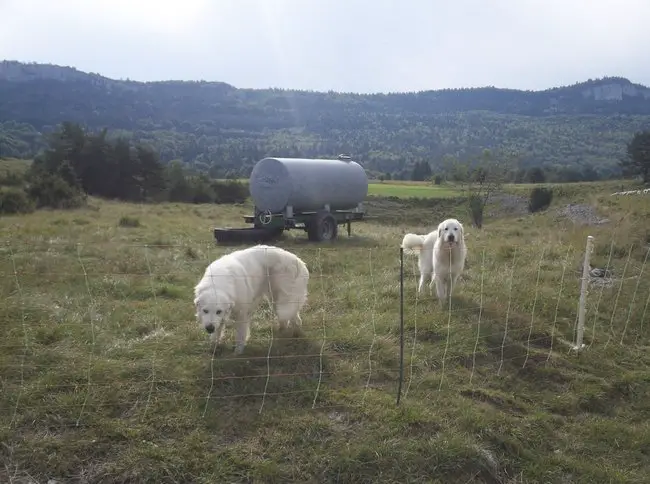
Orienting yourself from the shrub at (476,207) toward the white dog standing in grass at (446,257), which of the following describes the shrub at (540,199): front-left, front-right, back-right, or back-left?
back-left

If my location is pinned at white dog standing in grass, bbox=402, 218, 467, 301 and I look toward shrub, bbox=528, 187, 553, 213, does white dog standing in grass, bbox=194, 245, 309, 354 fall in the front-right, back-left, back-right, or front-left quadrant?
back-left

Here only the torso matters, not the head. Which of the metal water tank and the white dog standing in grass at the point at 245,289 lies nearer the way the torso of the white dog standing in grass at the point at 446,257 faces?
the white dog standing in grass

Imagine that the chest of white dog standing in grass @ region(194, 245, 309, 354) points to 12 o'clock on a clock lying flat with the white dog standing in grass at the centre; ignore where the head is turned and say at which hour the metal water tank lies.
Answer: The metal water tank is roughly at 5 o'clock from the white dog standing in grass.

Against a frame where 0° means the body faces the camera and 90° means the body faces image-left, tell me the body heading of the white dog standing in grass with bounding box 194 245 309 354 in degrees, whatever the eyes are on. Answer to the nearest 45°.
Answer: approximately 45°

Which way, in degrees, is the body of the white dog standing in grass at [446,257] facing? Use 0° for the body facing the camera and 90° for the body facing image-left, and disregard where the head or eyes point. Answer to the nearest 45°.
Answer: approximately 315°

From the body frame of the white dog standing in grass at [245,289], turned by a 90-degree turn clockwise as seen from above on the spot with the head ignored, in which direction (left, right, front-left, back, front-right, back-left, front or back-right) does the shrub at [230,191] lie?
front-right

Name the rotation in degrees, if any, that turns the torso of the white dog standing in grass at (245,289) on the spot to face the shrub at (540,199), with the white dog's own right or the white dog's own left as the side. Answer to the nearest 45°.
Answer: approximately 180°

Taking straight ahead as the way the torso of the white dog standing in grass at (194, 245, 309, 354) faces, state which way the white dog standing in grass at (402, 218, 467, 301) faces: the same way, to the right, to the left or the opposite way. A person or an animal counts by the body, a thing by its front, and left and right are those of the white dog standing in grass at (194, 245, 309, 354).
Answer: to the left

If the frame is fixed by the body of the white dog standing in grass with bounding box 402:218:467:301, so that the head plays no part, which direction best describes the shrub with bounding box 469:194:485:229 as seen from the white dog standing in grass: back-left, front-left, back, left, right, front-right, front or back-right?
back-left

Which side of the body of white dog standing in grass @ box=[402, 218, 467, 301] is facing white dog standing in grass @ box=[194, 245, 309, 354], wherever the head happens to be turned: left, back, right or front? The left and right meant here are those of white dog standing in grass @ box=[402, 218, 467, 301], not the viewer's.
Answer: right
